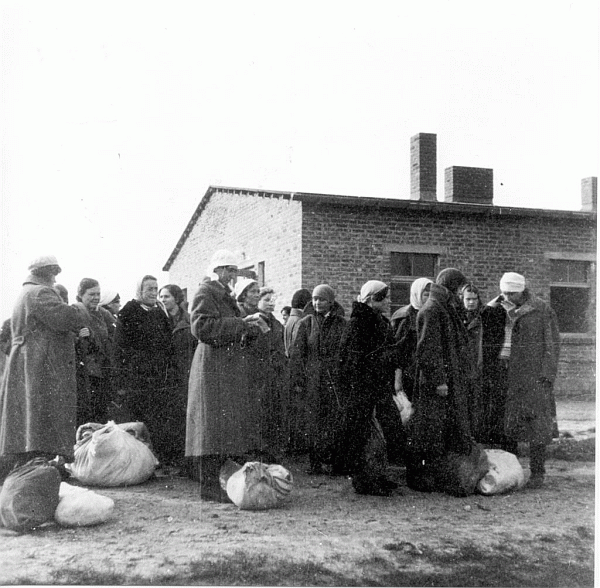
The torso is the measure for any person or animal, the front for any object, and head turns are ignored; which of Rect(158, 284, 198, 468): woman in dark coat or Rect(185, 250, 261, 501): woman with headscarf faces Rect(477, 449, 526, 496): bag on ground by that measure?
the woman with headscarf

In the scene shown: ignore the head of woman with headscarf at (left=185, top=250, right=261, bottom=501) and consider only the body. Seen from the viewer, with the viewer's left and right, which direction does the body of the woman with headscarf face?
facing to the right of the viewer

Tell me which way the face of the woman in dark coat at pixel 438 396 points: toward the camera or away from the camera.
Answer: away from the camera

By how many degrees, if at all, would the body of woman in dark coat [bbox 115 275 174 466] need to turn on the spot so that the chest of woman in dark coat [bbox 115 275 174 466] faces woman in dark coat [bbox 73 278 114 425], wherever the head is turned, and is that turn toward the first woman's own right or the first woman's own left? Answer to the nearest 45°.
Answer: approximately 135° to the first woman's own right

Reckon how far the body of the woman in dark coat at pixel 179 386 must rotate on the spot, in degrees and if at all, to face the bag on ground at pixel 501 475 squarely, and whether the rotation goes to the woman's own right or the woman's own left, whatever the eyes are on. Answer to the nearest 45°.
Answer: approximately 90° to the woman's own left

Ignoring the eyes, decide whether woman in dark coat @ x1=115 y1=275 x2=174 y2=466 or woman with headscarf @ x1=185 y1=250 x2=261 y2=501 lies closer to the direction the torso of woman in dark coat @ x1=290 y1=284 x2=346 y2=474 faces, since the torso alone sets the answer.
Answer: the woman with headscarf

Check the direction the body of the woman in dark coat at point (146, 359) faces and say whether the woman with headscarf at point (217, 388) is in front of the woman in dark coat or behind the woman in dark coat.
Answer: in front

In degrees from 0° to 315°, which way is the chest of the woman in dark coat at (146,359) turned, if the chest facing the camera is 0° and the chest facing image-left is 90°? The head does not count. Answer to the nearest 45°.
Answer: approximately 315°
